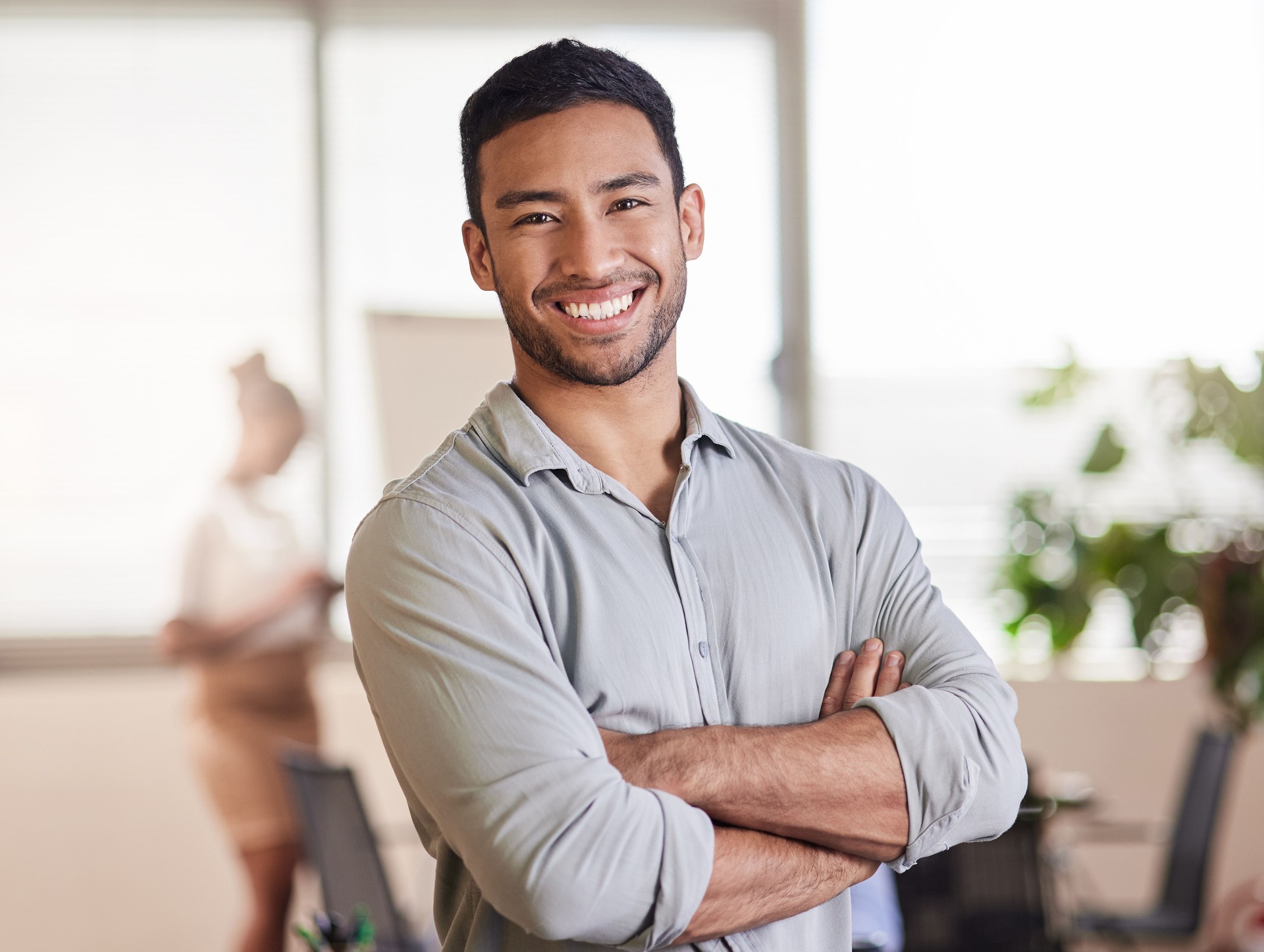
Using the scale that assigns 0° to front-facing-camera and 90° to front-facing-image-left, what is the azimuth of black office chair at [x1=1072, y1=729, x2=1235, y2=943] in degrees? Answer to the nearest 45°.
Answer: approximately 90°

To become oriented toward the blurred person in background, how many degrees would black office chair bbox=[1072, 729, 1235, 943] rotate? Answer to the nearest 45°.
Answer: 0° — it already faces them

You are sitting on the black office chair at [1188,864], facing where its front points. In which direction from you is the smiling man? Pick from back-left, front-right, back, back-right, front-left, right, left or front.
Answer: left

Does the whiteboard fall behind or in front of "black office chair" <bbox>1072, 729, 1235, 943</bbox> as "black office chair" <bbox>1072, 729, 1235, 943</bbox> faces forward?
in front

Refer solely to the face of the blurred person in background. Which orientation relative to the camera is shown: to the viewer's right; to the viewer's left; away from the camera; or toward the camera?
to the viewer's right
